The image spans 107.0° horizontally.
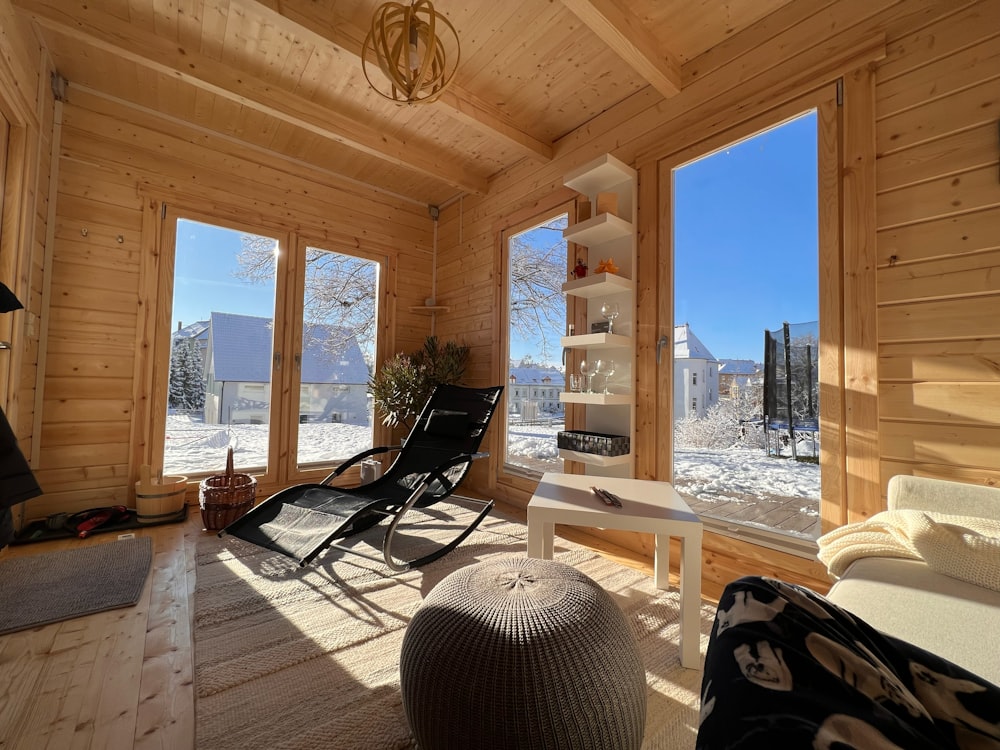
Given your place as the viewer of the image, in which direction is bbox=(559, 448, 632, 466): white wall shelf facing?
facing the viewer and to the left of the viewer

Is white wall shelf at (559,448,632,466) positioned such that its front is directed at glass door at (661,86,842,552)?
no

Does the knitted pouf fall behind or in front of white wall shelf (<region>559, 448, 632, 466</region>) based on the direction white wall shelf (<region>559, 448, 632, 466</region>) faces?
in front

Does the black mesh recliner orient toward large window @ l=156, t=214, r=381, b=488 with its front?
no

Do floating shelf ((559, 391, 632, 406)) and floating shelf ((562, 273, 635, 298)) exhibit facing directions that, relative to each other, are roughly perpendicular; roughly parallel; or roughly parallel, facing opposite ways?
roughly parallel

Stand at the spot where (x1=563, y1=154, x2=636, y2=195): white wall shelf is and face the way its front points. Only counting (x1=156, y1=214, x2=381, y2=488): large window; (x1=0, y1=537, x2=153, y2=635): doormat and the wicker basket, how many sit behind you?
0

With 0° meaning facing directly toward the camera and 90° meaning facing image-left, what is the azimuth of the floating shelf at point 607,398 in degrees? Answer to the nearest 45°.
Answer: approximately 45°

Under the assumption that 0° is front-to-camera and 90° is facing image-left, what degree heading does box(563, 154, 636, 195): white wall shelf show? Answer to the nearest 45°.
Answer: approximately 45°

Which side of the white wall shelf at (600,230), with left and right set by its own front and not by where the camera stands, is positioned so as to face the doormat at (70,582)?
front

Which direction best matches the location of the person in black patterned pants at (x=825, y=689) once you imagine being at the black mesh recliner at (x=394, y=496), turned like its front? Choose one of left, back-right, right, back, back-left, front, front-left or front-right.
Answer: front-left

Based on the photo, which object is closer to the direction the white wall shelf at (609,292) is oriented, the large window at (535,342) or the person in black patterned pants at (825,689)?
the person in black patterned pants

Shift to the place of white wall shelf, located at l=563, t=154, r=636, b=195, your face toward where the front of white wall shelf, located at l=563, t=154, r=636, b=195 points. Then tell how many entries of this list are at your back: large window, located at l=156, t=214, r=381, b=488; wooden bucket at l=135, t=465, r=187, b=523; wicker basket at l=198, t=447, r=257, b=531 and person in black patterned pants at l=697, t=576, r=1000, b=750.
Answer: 0

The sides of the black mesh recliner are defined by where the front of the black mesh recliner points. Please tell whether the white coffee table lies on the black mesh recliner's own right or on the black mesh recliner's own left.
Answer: on the black mesh recliner's own left

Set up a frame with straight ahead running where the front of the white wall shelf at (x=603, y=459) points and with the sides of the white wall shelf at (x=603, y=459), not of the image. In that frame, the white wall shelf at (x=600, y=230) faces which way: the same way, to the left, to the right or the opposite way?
the same way
